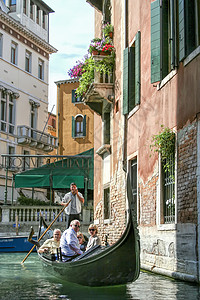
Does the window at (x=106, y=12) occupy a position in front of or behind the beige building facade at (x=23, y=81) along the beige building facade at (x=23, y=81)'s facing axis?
in front

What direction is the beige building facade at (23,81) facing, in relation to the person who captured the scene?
facing the viewer and to the right of the viewer

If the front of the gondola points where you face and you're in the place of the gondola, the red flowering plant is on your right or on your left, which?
on your left

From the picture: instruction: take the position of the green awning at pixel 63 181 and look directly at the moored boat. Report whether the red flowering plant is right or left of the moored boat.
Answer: left
